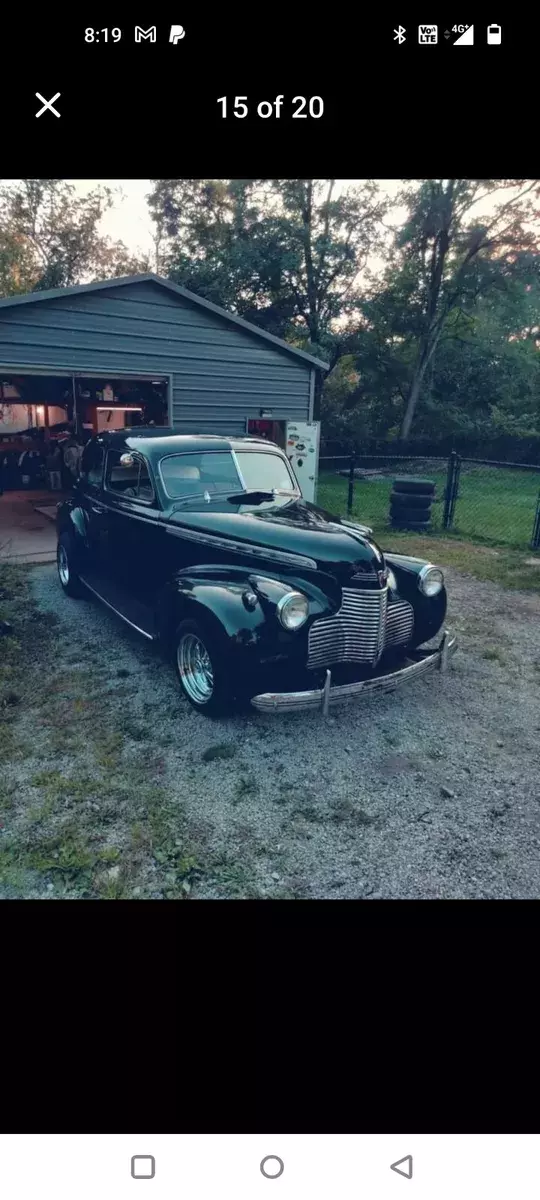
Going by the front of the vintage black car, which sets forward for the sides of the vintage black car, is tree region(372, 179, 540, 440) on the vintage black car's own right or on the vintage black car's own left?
on the vintage black car's own left

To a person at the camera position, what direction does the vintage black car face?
facing the viewer and to the right of the viewer

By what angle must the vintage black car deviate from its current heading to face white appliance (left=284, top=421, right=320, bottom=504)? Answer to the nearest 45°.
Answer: approximately 135° to its left

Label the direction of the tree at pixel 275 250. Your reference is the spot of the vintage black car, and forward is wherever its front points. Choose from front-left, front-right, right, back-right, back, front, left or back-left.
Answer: back-left
